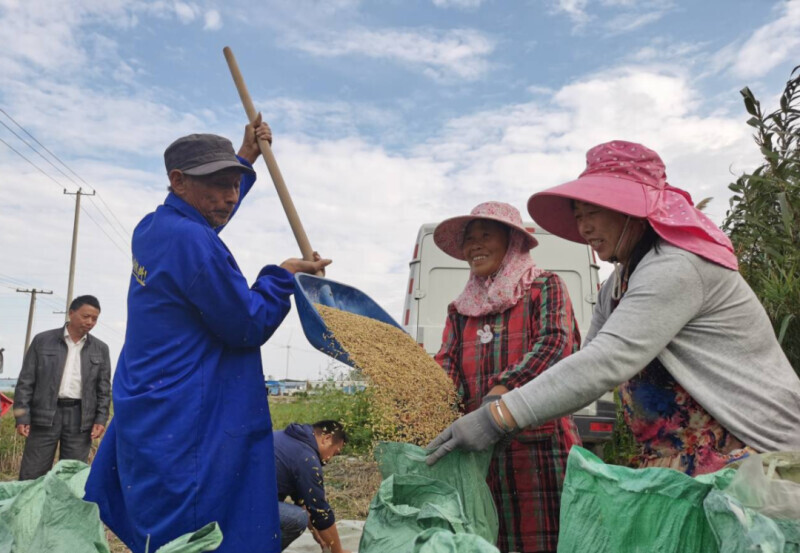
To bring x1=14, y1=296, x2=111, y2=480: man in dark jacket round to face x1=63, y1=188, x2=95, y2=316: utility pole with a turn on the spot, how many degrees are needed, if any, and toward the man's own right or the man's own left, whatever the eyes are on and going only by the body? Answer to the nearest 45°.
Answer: approximately 135° to the man's own left

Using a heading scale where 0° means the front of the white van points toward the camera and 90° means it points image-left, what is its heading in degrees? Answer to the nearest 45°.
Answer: approximately 180°

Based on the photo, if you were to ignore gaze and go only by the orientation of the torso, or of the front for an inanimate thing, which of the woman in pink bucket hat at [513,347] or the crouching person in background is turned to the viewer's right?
the crouching person in background

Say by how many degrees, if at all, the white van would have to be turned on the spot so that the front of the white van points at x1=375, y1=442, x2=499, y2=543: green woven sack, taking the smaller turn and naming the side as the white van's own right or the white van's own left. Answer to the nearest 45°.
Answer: approximately 180°

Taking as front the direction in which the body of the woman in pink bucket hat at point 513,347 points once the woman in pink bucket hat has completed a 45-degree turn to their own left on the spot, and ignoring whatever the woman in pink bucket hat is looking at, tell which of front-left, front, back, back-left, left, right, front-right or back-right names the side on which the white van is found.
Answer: back

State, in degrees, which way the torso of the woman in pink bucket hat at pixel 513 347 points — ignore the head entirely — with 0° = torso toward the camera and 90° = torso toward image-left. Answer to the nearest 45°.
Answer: approximately 45°

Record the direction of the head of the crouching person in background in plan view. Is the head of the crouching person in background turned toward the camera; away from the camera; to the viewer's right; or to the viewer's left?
to the viewer's right

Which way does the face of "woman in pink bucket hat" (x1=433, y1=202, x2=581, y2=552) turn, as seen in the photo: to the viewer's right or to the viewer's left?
to the viewer's left

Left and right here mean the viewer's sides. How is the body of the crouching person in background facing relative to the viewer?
facing to the right of the viewer

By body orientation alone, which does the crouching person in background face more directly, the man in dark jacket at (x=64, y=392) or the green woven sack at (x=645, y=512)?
the green woven sack
